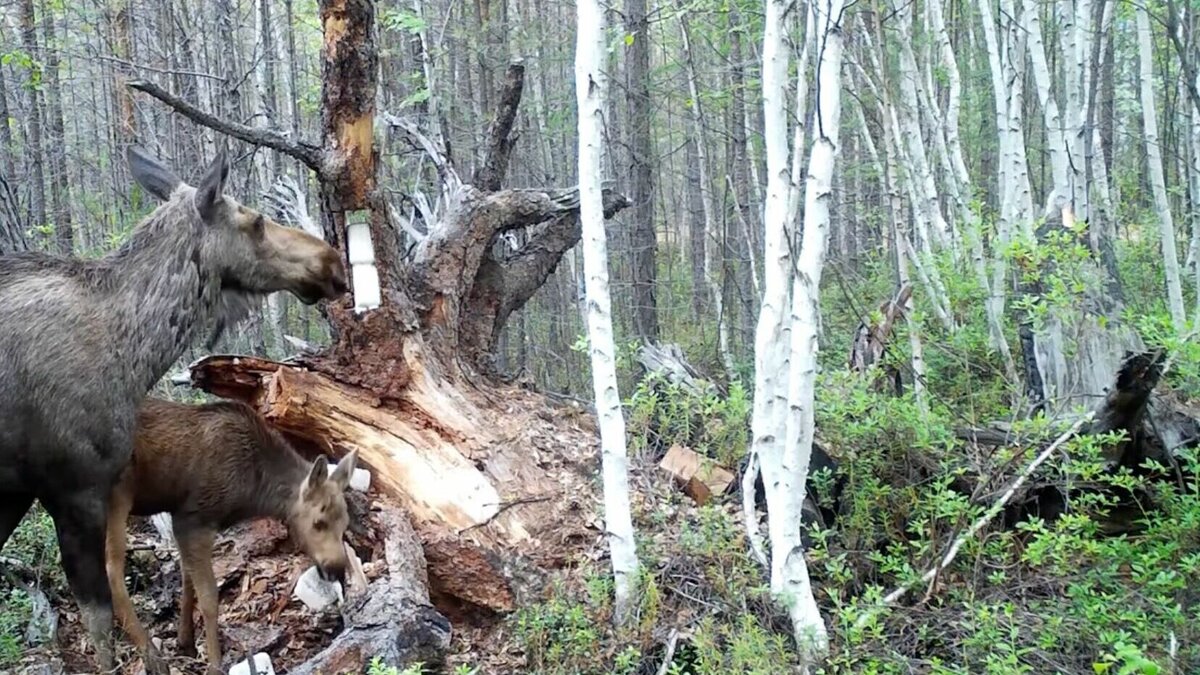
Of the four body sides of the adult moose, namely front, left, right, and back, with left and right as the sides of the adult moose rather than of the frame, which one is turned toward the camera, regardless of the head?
right

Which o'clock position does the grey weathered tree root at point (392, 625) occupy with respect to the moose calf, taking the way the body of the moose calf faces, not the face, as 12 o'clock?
The grey weathered tree root is roughly at 2 o'clock from the moose calf.

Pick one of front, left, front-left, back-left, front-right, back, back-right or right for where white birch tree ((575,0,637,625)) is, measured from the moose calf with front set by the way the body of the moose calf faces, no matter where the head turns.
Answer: front-right

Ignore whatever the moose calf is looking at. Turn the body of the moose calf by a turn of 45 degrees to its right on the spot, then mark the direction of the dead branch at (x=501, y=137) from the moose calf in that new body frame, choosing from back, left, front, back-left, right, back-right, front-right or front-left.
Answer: left

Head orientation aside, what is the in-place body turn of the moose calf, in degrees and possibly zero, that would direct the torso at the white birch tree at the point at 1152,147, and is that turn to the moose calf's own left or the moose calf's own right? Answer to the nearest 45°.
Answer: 0° — it already faces it

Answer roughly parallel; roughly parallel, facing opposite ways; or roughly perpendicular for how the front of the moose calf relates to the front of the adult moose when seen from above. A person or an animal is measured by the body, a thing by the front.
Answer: roughly parallel

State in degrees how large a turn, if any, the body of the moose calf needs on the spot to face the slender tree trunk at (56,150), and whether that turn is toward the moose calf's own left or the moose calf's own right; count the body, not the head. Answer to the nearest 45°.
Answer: approximately 90° to the moose calf's own left

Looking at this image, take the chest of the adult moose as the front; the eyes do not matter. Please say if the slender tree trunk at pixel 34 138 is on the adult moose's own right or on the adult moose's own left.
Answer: on the adult moose's own left

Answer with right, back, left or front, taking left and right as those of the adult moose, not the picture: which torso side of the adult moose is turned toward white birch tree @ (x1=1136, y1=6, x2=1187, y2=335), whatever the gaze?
front

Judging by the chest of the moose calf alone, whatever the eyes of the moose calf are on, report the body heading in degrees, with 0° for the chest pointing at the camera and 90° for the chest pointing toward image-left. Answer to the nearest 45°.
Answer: approximately 270°

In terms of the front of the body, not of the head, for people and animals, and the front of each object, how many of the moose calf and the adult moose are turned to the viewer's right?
2

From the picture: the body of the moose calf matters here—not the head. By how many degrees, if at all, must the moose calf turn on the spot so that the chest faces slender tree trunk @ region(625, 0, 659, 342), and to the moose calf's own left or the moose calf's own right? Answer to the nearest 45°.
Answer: approximately 45° to the moose calf's own left
